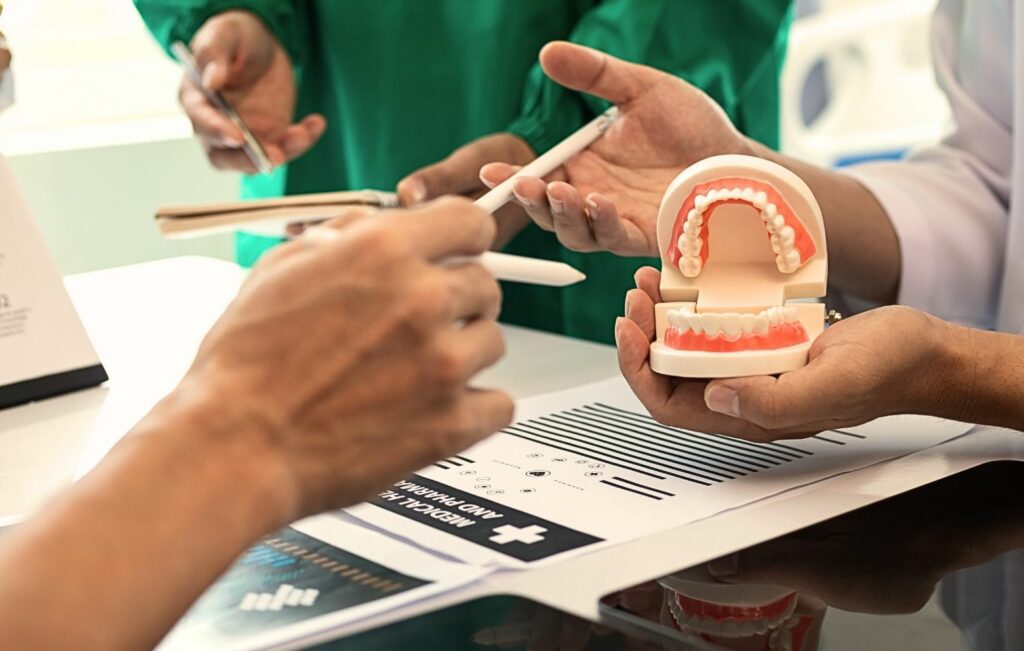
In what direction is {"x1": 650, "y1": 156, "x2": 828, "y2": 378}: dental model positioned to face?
toward the camera
